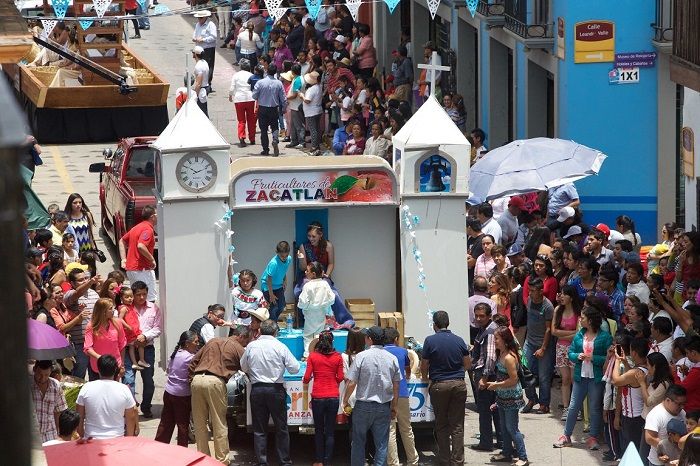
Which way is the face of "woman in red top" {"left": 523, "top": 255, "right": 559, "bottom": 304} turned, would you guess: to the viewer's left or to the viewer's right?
to the viewer's left

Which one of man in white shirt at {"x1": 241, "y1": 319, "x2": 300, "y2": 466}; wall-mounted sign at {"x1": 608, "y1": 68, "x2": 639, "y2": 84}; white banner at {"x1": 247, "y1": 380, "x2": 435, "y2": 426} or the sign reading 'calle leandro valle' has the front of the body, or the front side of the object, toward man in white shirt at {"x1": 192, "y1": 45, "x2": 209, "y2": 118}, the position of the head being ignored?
man in white shirt at {"x1": 241, "y1": 319, "x2": 300, "y2": 466}

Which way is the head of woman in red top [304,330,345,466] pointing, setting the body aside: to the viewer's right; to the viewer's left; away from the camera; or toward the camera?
away from the camera

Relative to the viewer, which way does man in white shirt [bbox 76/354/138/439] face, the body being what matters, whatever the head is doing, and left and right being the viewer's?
facing away from the viewer

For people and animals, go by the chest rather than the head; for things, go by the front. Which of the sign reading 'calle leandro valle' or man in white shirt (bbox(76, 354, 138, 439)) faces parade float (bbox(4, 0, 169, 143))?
the man in white shirt

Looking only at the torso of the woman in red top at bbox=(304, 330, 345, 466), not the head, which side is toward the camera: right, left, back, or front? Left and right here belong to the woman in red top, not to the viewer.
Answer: back

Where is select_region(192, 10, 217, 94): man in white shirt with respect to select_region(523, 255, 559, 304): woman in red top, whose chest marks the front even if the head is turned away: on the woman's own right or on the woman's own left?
on the woman's own right

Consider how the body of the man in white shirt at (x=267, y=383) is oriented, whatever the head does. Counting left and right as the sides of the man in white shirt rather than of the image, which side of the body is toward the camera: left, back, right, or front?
back
